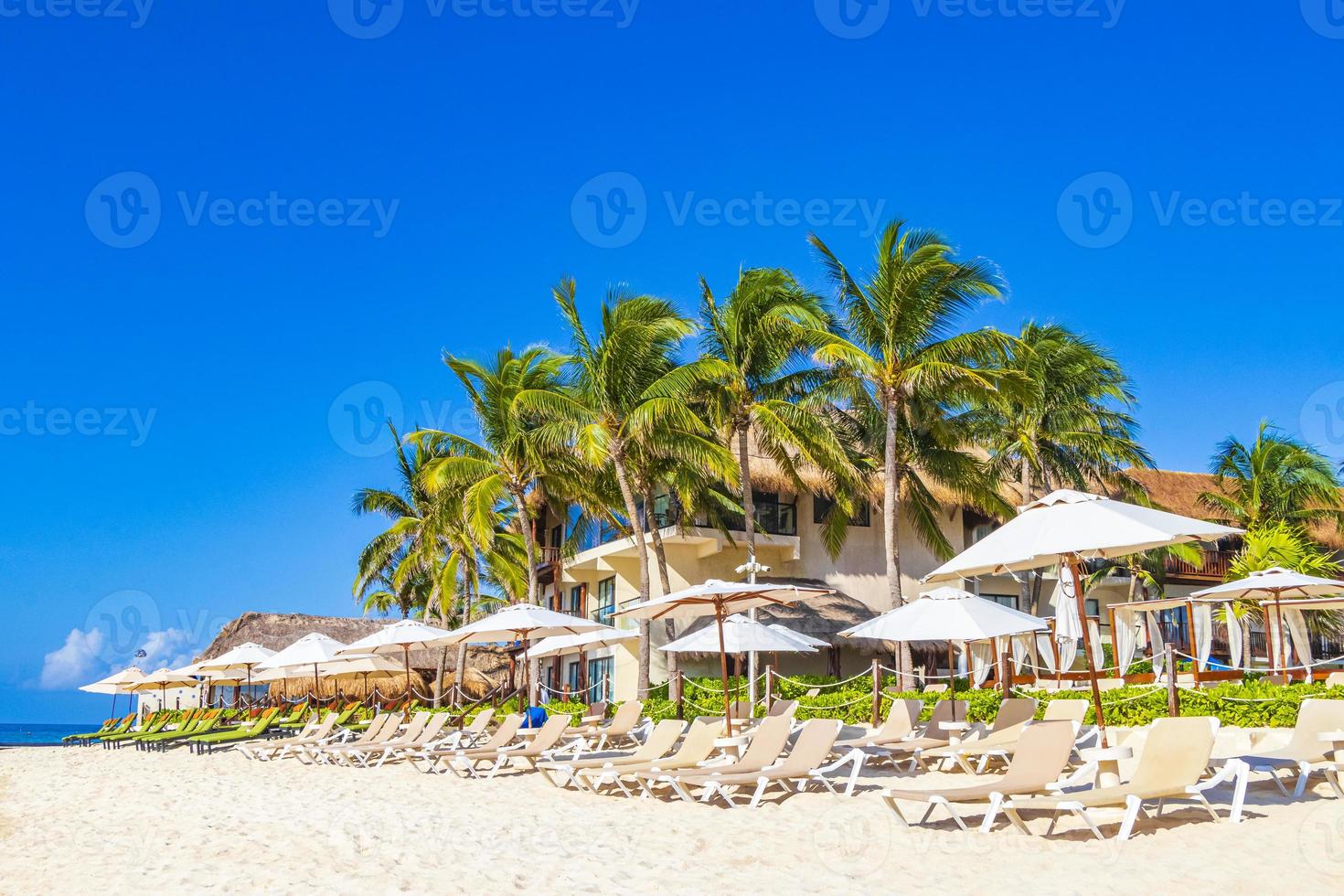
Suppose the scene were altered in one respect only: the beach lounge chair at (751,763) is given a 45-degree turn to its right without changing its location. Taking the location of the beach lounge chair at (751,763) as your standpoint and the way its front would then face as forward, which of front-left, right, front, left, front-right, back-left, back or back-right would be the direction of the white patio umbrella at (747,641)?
right

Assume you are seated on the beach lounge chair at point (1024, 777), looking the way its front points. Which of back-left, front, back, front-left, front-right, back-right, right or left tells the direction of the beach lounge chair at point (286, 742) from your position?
right

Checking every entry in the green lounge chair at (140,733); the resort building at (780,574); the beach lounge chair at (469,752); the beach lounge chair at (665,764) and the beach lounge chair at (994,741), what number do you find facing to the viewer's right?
0

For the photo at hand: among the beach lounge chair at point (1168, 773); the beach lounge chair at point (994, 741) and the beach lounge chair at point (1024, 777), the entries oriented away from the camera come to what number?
0

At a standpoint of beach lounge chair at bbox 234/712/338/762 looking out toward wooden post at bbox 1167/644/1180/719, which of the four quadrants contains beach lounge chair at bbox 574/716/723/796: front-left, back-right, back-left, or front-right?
front-right

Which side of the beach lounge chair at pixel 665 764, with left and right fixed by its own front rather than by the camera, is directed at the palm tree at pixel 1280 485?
back

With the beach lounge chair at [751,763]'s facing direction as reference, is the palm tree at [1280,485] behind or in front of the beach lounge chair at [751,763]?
behind

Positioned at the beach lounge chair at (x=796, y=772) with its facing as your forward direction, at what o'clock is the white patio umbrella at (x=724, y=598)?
The white patio umbrella is roughly at 4 o'clock from the beach lounge chair.

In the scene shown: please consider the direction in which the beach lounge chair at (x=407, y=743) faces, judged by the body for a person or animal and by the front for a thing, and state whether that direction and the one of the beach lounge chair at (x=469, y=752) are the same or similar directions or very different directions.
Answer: same or similar directions

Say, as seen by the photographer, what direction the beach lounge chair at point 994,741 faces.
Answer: facing to the left of the viewer

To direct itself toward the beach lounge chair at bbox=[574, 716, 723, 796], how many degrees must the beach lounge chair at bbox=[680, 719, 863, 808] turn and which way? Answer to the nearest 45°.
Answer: approximately 90° to its right

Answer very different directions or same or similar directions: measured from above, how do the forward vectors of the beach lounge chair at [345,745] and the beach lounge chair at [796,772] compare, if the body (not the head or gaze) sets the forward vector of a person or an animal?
same or similar directions

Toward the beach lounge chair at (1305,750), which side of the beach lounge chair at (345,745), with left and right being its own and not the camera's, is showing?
left

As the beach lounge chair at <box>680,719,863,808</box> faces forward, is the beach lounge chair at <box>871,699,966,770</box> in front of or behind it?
behind

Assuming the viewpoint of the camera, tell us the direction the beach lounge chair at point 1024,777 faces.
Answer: facing the viewer and to the left of the viewer
